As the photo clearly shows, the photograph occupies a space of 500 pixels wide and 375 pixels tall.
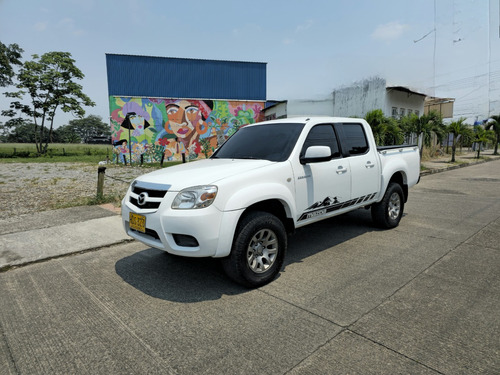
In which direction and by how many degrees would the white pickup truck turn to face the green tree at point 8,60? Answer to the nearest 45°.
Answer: approximately 90° to its right

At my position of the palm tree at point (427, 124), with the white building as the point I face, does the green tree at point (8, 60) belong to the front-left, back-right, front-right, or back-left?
front-left

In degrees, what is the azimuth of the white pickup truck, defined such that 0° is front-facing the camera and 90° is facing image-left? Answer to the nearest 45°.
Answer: approximately 45°

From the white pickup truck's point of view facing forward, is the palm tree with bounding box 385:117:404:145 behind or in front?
behind

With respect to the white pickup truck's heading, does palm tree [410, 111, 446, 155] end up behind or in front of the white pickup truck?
behind

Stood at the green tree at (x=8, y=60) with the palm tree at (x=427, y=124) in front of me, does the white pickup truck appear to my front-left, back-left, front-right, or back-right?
front-right
